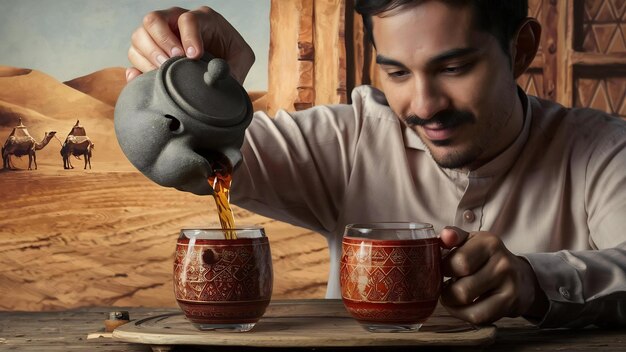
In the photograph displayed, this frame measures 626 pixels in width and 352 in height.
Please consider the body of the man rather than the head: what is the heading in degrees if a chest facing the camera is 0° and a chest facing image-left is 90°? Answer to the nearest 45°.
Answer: approximately 45°

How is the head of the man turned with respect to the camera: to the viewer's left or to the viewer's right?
to the viewer's left

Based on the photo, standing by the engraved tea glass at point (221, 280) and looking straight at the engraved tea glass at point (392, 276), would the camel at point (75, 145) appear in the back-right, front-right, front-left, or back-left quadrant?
back-left

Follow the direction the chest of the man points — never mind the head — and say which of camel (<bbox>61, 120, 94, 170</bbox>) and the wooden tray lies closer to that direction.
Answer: the wooden tray

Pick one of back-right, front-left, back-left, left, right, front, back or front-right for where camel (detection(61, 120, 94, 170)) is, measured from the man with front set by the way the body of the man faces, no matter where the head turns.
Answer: right
